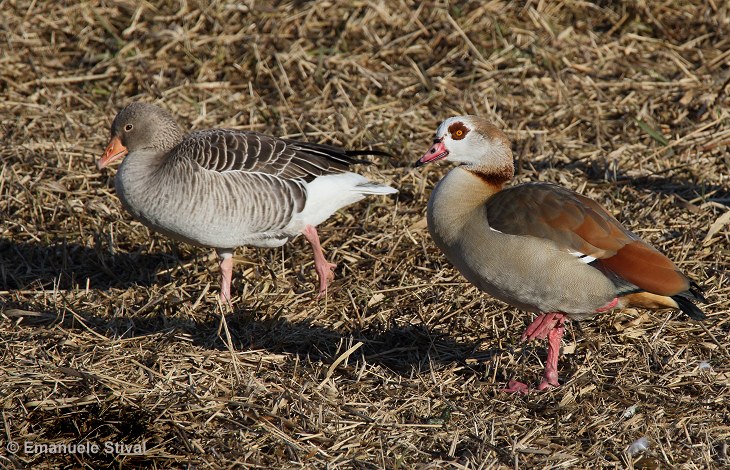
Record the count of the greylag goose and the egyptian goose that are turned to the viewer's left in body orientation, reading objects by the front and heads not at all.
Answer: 2

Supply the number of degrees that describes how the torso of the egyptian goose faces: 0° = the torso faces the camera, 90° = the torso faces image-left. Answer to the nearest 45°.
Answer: approximately 90°

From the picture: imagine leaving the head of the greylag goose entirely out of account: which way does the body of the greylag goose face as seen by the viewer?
to the viewer's left

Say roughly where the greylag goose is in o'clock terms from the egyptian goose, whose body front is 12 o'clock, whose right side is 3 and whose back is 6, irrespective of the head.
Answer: The greylag goose is roughly at 1 o'clock from the egyptian goose.

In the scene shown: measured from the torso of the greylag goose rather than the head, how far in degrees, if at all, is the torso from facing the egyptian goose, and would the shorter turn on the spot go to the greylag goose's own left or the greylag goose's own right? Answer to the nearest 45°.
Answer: approximately 135° to the greylag goose's own left
